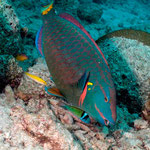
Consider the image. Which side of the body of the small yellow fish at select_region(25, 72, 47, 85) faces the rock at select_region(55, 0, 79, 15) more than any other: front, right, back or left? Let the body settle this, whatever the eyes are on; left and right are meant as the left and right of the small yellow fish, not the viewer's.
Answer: left

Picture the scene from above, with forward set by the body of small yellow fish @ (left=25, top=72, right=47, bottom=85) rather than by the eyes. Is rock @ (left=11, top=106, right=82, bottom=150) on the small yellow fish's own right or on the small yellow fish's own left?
on the small yellow fish's own right

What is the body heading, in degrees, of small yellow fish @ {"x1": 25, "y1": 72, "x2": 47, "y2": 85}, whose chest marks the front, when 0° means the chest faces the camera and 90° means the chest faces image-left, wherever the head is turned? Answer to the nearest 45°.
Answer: approximately 270°

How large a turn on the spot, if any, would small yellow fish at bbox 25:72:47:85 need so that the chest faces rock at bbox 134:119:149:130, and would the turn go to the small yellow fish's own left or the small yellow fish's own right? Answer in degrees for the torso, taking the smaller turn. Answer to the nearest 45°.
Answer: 0° — it already faces it
